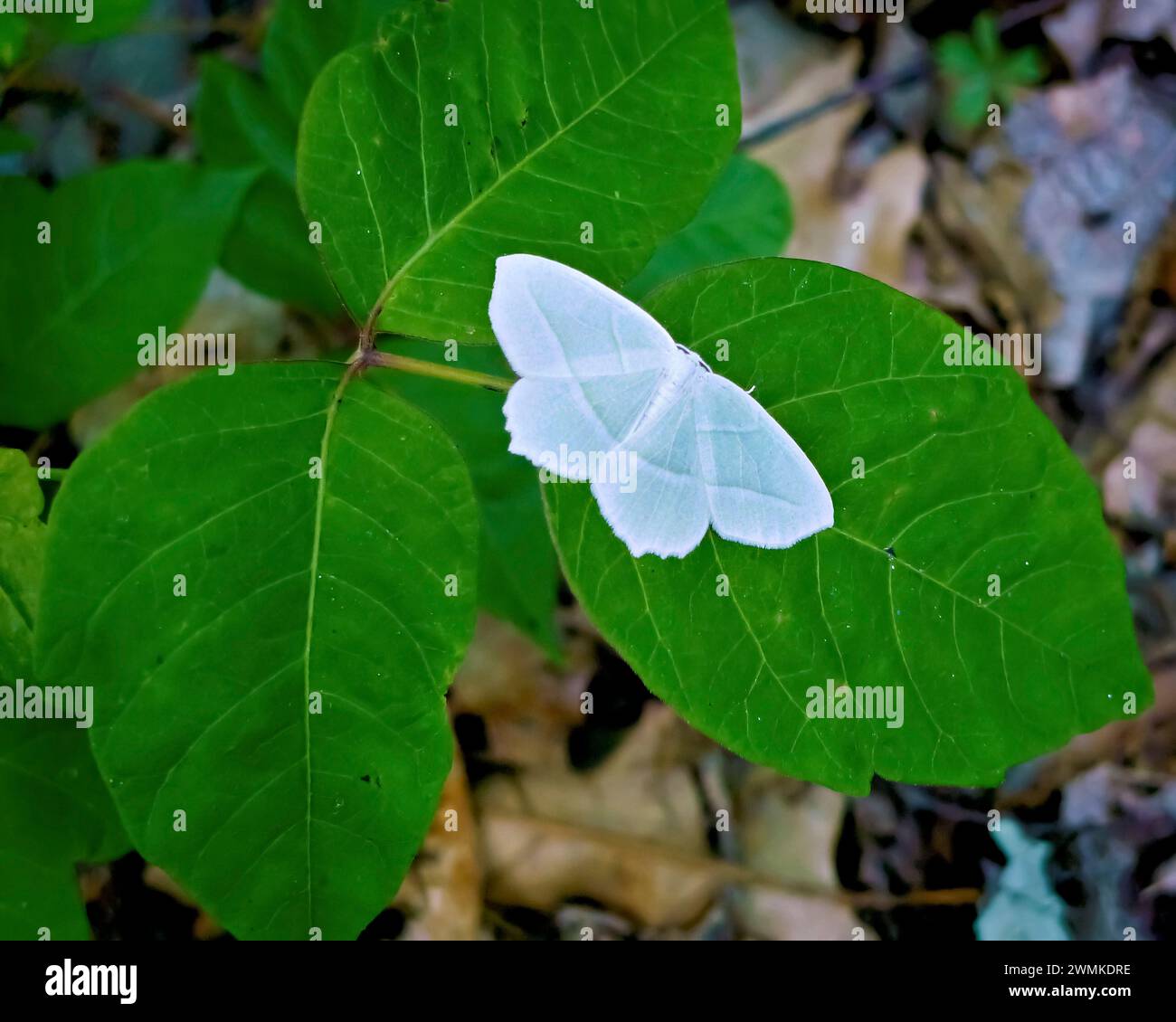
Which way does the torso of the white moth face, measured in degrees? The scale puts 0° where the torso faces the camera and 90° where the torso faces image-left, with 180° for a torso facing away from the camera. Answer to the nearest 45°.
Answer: approximately 225°

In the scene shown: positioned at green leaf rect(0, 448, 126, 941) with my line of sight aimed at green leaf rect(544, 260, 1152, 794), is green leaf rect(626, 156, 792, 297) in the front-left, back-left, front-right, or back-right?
front-left

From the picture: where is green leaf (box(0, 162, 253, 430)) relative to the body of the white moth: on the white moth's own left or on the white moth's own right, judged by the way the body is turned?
on the white moth's own left

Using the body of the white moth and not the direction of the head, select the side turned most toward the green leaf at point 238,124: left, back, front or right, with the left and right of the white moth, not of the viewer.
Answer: left

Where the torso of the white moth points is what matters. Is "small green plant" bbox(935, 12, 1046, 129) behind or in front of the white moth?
in front

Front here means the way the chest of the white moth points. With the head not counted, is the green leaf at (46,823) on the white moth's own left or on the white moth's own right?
on the white moth's own left
